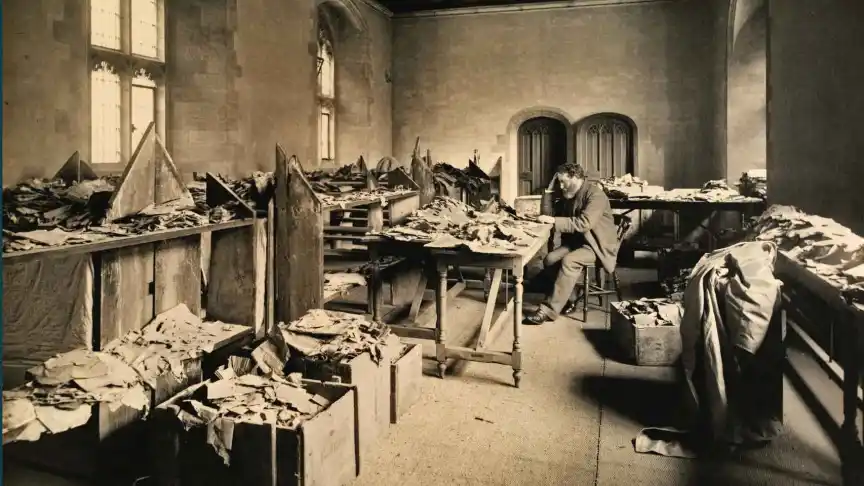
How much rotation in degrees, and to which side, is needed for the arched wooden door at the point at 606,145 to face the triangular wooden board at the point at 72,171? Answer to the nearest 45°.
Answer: approximately 45° to its right

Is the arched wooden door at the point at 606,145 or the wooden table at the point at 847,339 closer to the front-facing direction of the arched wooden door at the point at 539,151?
the wooden table

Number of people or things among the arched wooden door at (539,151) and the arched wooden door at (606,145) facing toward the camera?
2

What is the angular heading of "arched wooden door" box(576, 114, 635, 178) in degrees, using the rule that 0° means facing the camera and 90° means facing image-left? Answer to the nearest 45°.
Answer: approximately 0°

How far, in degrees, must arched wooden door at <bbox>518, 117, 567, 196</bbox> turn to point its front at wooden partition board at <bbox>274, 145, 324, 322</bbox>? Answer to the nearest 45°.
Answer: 0° — it already faces it

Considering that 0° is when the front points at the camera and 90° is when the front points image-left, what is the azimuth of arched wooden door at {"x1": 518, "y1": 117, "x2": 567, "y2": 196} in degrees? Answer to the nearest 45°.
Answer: approximately 0°

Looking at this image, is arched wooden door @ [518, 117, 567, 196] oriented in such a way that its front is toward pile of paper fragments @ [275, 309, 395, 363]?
yes

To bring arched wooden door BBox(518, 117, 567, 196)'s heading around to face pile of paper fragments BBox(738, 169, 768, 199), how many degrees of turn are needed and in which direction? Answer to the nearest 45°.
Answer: approximately 45° to its left
